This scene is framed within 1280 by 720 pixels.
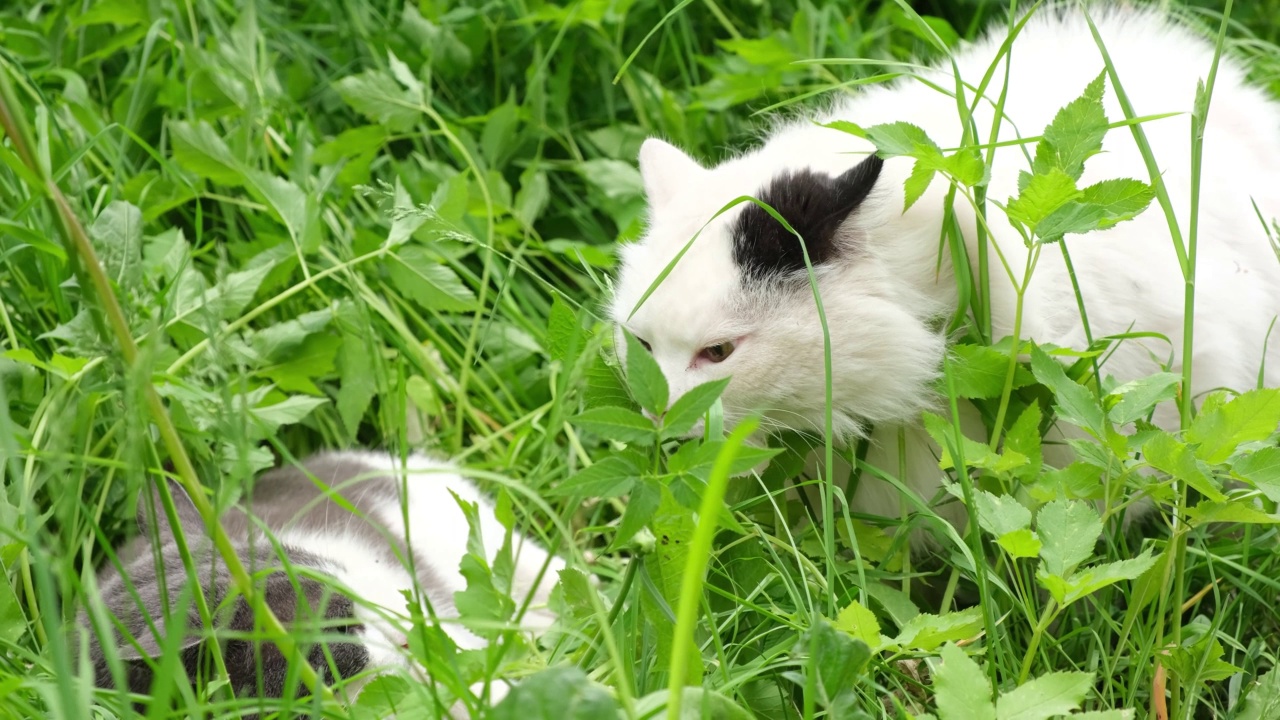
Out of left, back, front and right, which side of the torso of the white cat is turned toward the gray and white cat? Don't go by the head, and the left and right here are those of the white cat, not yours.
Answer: front

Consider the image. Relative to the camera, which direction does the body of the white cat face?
to the viewer's left
